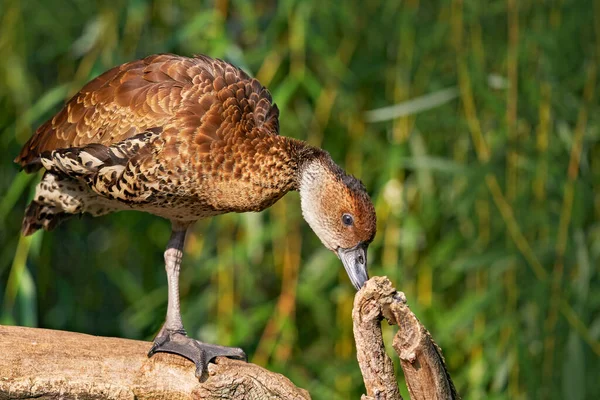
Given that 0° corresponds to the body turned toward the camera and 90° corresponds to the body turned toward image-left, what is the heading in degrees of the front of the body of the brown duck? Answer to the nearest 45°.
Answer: approximately 270°
